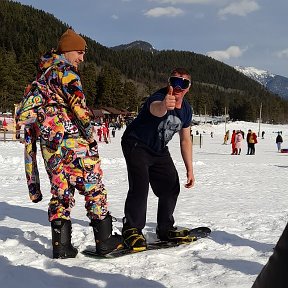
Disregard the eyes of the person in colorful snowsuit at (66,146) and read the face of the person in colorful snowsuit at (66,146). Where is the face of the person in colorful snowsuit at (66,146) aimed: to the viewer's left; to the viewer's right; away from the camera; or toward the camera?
to the viewer's right

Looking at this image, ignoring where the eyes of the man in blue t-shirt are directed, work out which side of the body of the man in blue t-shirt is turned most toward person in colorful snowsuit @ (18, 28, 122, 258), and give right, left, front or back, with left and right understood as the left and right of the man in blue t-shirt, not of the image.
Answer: right

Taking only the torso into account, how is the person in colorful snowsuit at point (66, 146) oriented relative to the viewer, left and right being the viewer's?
facing away from the viewer and to the right of the viewer

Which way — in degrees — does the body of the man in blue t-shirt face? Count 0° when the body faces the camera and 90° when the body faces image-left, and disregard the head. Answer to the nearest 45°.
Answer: approximately 315°

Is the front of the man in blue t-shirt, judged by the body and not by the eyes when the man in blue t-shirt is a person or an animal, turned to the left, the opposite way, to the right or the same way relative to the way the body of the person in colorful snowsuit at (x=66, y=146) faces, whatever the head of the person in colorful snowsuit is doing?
to the right
